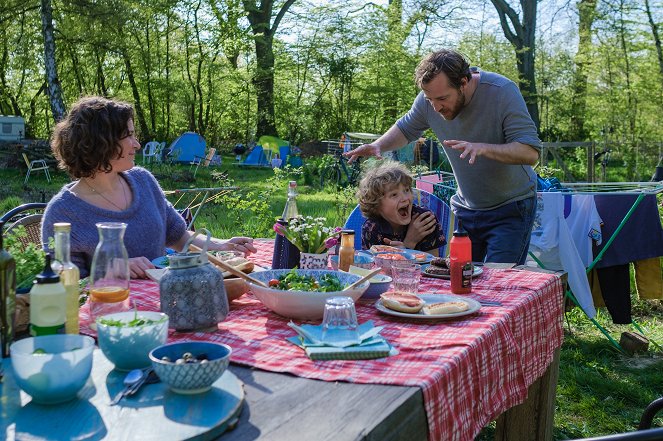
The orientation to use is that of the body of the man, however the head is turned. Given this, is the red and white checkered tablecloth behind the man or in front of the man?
in front

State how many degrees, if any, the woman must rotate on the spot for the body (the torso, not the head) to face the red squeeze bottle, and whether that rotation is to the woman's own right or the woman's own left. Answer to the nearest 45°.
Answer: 0° — they already face it

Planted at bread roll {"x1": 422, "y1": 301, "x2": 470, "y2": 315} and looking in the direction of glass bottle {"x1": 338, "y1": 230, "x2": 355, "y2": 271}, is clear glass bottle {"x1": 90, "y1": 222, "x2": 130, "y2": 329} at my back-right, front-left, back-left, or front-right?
front-left

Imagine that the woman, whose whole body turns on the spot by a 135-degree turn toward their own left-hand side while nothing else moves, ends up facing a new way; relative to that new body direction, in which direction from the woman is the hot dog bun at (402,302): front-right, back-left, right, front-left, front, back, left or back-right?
back-right

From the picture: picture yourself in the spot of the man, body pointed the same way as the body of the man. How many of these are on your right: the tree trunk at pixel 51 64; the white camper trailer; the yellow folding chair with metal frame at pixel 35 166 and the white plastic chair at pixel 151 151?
4

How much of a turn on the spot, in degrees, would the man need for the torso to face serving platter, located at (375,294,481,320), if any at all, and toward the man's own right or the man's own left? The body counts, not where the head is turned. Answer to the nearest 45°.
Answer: approximately 45° to the man's own left

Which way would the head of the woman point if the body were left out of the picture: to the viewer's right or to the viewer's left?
to the viewer's right

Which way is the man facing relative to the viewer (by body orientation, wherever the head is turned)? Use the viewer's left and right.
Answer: facing the viewer and to the left of the viewer

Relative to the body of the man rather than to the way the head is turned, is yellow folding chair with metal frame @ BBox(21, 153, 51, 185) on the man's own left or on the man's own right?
on the man's own right
